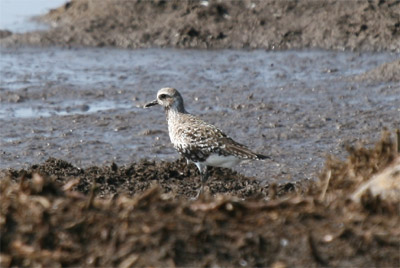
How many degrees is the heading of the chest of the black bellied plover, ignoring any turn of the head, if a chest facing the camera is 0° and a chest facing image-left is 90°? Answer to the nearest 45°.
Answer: approximately 90°
